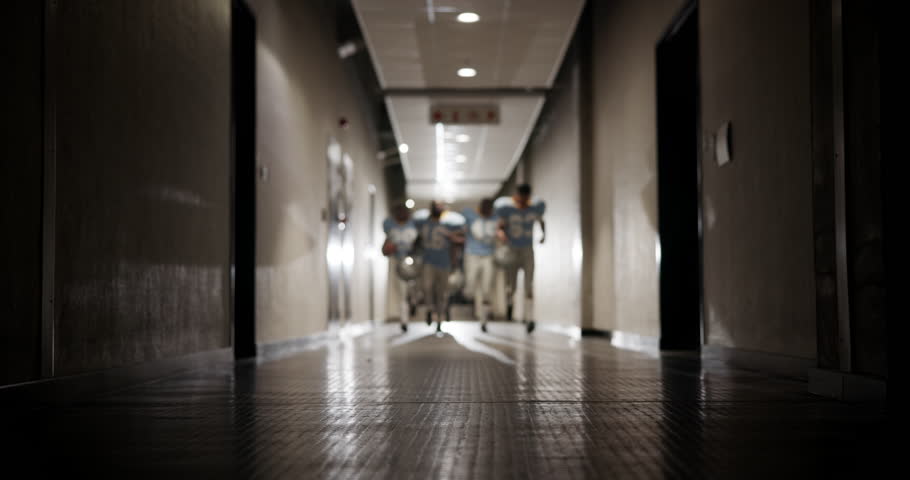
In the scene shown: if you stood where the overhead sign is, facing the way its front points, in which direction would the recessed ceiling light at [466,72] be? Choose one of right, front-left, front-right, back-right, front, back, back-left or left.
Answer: front

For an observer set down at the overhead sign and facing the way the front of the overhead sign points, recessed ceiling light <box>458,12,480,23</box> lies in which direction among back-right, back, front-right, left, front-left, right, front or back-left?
front

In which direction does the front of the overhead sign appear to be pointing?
toward the camera
